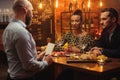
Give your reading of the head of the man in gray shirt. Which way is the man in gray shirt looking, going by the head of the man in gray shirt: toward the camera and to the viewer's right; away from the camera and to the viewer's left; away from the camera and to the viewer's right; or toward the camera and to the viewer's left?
away from the camera and to the viewer's right

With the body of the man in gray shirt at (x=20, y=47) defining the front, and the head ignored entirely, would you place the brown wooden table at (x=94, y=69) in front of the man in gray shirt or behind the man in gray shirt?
in front

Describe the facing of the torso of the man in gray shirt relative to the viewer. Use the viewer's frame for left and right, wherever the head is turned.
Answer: facing away from the viewer and to the right of the viewer
